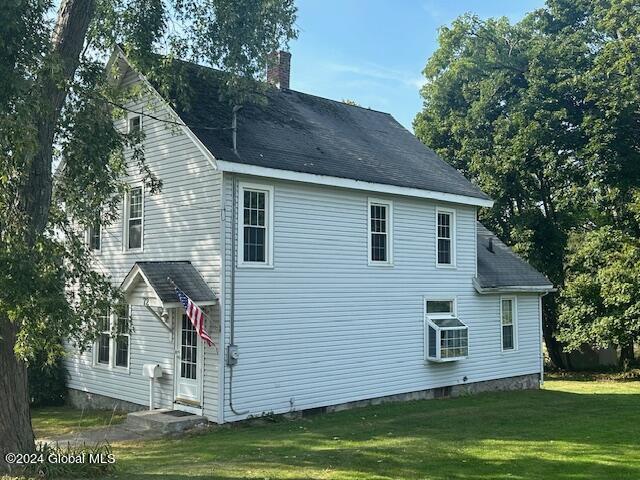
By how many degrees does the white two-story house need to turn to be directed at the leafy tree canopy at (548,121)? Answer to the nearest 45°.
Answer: approximately 180°

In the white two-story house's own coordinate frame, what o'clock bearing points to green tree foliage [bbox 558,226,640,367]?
The green tree foliage is roughly at 6 o'clock from the white two-story house.

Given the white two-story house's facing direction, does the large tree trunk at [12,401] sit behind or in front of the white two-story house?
in front

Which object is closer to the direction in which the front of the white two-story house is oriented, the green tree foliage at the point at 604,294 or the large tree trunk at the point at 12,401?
the large tree trunk

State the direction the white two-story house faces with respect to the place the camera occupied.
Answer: facing the viewer and to the left of the viewer

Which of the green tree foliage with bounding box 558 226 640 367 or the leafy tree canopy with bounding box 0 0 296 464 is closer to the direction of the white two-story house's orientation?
the leafy tree canopy

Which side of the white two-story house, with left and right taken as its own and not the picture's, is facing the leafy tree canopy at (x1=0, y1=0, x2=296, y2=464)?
front
